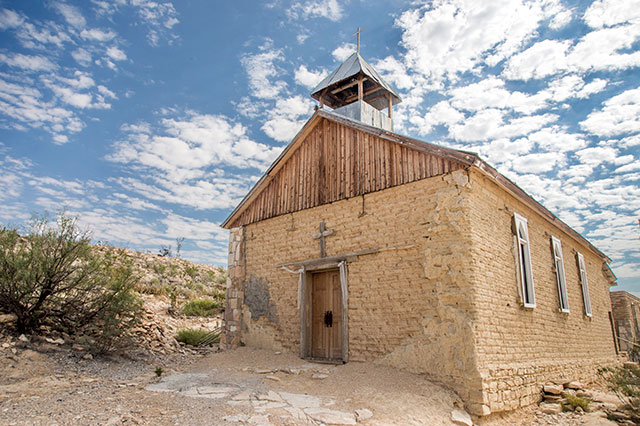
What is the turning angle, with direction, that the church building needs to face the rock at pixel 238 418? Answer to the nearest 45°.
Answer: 0° — it already faces it

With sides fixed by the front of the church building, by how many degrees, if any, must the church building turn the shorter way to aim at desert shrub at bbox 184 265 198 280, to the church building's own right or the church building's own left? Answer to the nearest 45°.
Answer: approximately 90° to the church building's own right

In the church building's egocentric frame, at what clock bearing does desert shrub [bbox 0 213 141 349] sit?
The desert shrub is roughly at 1 o'clock from the church building.

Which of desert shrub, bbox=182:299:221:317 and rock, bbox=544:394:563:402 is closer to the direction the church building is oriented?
the desert shrub

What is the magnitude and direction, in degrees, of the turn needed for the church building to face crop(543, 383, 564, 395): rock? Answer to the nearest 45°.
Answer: approximately 135° to its left

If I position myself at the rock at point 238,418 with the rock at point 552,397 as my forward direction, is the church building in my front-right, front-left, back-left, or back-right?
front-left

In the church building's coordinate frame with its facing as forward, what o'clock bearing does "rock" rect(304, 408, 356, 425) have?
The rock is roughly at 11 o'clock from the church building.

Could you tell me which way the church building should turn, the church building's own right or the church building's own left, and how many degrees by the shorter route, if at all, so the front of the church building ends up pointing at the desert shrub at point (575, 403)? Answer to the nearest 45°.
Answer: approximately 135° to the church building's own left

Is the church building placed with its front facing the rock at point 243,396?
yes

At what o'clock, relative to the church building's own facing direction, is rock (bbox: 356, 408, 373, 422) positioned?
The rock is roughly at 11 o'clock from the church building.

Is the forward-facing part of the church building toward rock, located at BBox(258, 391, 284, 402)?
yes

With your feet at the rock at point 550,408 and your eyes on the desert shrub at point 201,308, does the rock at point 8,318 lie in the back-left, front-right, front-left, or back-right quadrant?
front-left

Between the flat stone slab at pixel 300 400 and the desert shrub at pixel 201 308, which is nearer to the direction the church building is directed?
the flat stone slab

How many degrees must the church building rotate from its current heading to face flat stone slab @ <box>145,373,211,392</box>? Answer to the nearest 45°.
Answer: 0° — it already faces it

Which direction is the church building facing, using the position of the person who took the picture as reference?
facing the viewer and to the left of the viewer

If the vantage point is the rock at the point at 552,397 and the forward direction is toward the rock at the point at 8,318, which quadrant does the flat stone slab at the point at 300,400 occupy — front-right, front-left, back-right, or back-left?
front-left
